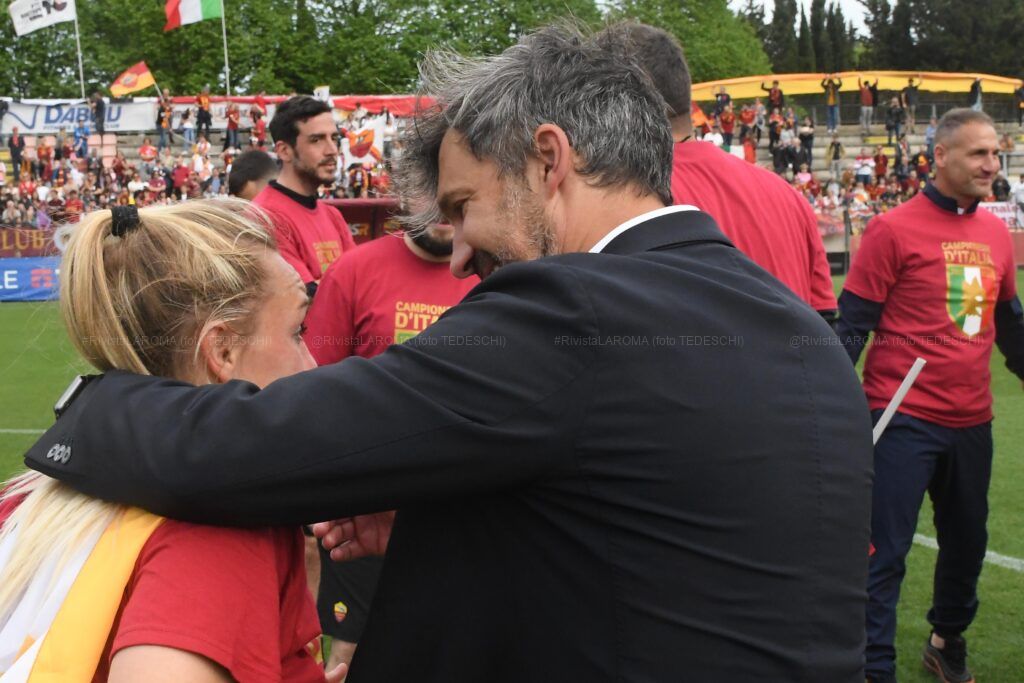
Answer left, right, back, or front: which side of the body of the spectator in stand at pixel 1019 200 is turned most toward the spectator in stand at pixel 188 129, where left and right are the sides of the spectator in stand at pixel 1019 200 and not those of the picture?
right

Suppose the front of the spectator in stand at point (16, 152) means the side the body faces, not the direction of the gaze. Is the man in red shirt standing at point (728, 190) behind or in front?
in front

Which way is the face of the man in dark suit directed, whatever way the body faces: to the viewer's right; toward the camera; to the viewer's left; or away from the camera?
to the viewer's left

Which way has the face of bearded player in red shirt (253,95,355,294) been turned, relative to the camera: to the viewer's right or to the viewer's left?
to the viewer's right

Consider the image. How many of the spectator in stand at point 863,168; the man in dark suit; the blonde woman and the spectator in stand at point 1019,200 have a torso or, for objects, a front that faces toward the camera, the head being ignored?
2

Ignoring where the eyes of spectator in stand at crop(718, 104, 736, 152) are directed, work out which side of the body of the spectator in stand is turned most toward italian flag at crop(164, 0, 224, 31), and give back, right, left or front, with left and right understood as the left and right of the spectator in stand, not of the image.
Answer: right

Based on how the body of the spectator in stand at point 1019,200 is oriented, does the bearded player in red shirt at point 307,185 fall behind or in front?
in front

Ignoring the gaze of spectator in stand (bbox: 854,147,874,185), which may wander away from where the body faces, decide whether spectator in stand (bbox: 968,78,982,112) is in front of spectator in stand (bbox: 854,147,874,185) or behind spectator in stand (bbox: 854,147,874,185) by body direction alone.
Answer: behind

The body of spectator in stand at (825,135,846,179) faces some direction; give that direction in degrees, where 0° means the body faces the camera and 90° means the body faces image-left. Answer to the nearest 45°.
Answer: approximately 0°

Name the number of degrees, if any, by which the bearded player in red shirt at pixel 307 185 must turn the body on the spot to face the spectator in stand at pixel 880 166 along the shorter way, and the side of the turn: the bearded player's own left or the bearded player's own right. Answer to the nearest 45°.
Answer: approximately 90° to the bearded player's own left

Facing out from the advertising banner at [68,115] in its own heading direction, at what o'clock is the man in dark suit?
The man in dark suit is roughly at 12 o'clock from the advertising banner.
